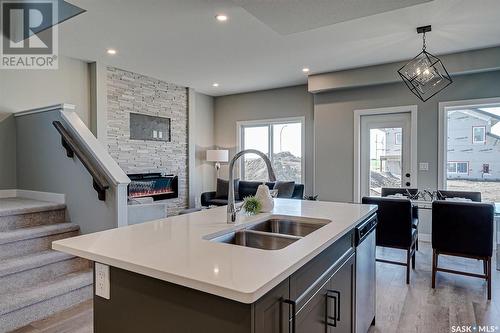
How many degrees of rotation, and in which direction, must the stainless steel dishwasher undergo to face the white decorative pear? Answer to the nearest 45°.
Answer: approximately 180°

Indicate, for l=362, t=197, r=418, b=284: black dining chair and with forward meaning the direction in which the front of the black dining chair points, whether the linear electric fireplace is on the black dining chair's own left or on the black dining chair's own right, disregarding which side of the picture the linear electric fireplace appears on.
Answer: on the black dining chair's own left

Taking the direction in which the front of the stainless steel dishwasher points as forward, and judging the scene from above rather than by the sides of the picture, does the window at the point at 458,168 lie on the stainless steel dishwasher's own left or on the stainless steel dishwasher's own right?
on the stainless steel dishwasher's own left

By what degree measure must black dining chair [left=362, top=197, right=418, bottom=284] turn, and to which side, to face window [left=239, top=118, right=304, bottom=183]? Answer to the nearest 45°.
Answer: approximately 90° to its left

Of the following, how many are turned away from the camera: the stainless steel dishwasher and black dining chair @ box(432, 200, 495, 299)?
1

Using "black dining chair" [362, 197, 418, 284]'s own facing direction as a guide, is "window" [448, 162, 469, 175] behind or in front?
in front

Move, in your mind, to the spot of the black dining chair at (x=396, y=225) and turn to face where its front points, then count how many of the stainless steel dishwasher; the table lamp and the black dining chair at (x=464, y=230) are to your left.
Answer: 1

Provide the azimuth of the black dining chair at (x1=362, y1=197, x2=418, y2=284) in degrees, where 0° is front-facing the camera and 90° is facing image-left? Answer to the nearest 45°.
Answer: approximately 225°

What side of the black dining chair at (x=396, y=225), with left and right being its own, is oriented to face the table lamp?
left

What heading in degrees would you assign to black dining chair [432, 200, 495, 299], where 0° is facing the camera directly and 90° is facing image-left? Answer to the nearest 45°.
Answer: approximately 180°
